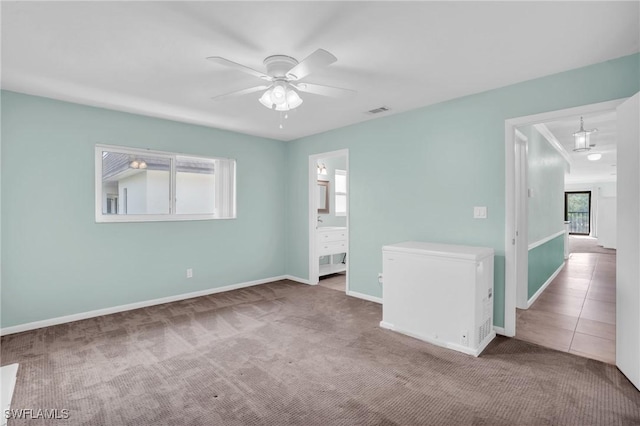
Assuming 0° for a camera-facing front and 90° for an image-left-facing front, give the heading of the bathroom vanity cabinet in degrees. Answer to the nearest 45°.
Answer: approximately 315°

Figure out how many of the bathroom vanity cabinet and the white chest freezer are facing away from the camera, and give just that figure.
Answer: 0

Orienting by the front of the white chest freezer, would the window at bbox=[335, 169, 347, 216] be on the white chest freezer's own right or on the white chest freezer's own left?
on the white chest freezer's own right

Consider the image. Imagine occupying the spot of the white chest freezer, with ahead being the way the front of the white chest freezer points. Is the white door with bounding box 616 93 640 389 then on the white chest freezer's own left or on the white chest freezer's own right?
on the white chest freezer's own left

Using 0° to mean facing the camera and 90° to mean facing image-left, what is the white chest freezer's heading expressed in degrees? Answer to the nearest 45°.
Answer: approximately 45°

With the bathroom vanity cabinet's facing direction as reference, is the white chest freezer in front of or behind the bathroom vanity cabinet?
in front

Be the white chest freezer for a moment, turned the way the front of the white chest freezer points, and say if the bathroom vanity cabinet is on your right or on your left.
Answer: on your right
